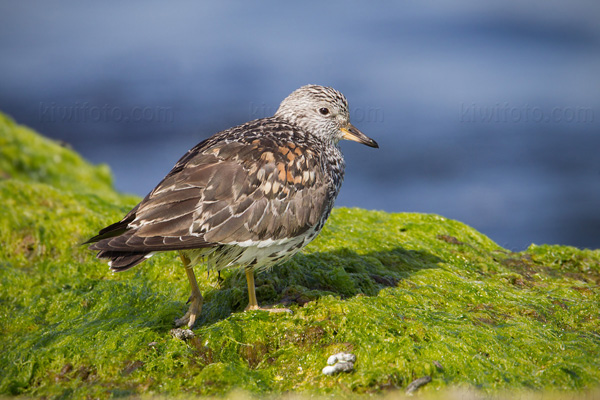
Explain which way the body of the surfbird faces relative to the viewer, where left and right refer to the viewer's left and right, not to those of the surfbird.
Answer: facing to the right of the viewer
